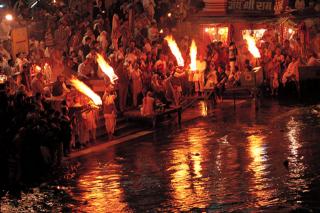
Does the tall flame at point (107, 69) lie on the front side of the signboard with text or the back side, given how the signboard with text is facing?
on the front side

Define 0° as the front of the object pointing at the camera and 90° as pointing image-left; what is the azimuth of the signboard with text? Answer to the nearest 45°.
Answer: approximately 0°

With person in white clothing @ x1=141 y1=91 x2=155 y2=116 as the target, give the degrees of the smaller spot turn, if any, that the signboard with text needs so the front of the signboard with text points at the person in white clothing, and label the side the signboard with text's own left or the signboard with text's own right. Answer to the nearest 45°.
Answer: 0° — it already faces them

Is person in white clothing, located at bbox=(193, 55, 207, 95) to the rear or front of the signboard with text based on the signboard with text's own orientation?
to the front
